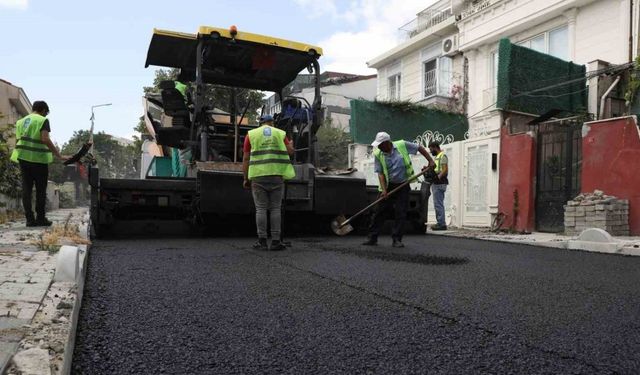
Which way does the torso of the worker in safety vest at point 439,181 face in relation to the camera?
to the viewer's left

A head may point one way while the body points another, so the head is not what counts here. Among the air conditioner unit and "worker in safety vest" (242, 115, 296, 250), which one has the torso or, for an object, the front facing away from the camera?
the worker in safety vest

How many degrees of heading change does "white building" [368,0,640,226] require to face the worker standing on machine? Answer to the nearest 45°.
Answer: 0° — it already faces them

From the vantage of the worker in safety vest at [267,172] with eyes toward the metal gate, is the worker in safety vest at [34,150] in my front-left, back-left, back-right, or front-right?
back-left

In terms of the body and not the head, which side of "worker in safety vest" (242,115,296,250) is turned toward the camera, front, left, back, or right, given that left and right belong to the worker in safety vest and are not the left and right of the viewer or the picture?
back

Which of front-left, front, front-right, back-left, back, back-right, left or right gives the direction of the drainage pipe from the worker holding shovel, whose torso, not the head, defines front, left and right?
back

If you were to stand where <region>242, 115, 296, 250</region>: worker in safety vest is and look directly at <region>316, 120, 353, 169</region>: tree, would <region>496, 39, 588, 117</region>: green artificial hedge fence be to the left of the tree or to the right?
right

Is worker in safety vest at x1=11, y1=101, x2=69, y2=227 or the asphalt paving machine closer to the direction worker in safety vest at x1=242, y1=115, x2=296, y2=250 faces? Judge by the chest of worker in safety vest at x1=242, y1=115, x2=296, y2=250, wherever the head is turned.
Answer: the asphalt paving machine

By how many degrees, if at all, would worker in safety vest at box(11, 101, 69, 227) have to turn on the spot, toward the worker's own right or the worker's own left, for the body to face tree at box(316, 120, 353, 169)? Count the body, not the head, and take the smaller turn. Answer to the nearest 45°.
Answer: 0° — they already face it

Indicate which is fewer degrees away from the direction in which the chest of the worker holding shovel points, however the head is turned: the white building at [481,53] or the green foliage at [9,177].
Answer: the green foliage

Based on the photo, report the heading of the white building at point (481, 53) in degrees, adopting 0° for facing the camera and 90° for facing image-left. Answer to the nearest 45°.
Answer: approximately 45°
